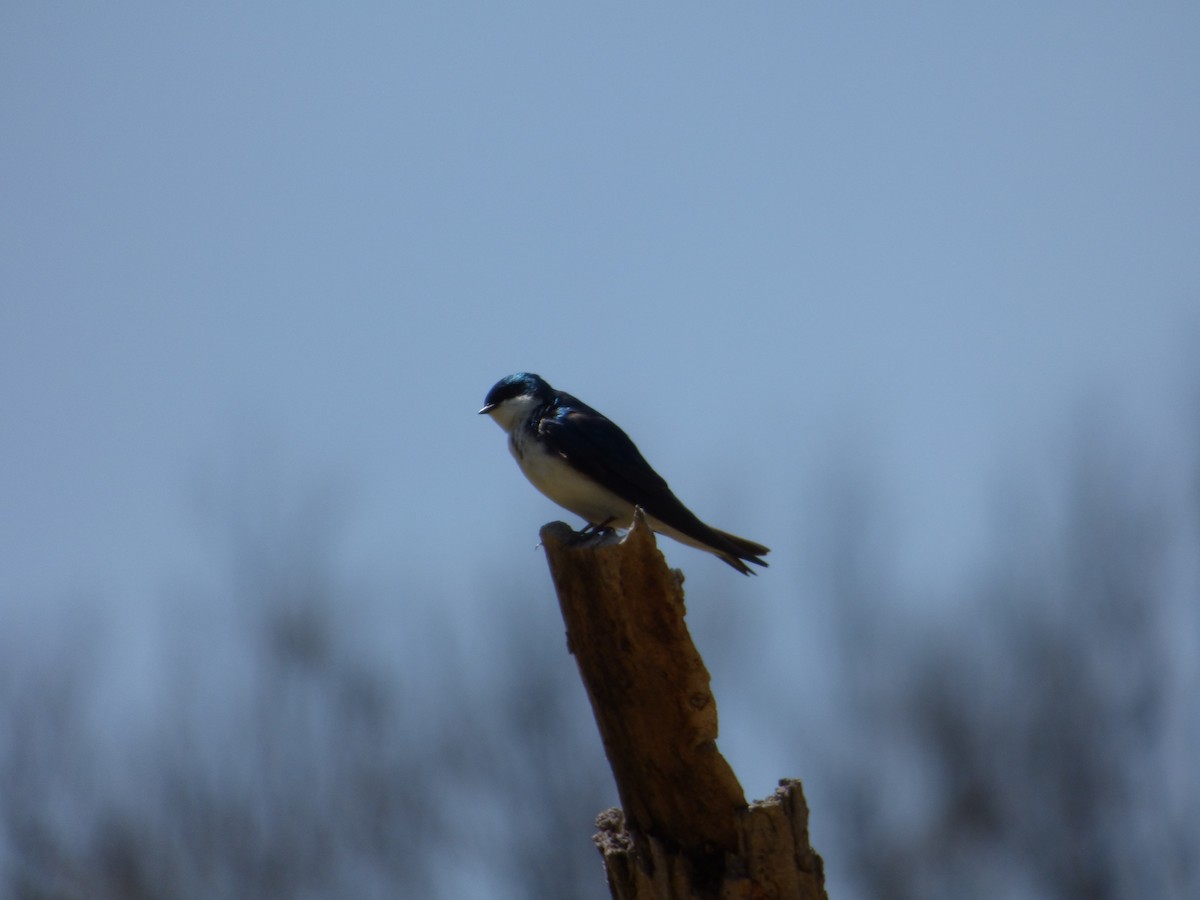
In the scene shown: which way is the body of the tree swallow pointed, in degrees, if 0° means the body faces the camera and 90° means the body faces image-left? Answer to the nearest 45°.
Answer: approximately 90°
